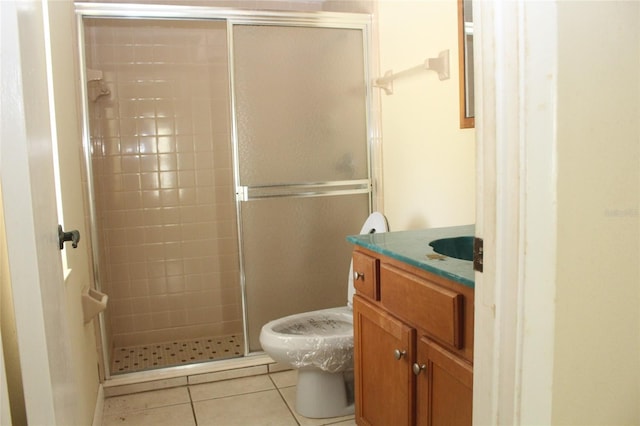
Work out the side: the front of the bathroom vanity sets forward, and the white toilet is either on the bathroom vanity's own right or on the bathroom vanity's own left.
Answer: on the bathroom vanity's own right

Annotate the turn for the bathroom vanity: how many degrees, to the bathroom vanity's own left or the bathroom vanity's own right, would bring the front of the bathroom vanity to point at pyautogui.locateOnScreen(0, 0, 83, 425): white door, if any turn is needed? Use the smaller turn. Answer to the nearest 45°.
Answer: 0° — it already faces it

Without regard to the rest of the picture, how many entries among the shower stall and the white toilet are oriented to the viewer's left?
1

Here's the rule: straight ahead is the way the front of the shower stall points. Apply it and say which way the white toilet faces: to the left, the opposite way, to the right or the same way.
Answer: to the right

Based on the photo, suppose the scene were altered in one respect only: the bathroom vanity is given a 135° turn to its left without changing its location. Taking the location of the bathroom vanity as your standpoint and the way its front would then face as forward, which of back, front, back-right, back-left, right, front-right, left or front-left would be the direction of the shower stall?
back-left

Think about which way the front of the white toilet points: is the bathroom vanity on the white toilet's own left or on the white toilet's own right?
on the white toilet's own left

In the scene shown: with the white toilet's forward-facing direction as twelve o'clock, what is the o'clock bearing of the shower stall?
The shower stall is roughly at 2 o'clock from the white toilet.

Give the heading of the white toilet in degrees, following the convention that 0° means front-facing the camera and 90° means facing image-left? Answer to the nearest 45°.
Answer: approximately 90°
